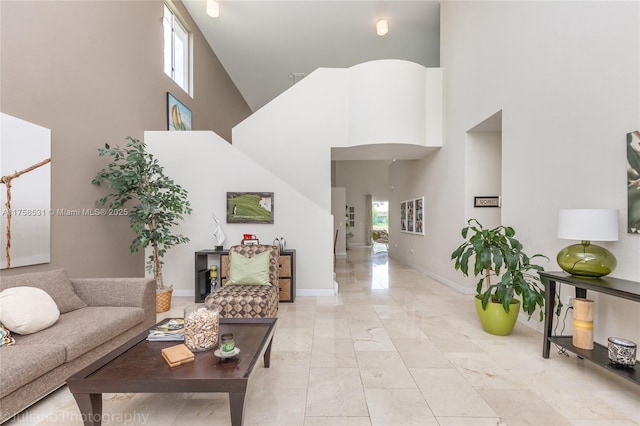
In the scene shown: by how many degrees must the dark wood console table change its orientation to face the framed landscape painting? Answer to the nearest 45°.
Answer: approximately 45° to its right

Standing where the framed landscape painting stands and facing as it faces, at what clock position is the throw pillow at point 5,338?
The throw pillow is roughly at 1 o'clock from the framed landscape painting.

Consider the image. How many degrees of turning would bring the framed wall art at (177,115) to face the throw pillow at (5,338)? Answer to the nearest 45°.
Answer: approximately 45° to its right

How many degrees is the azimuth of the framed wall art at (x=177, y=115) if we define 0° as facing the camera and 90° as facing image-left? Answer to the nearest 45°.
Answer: approximately 315°

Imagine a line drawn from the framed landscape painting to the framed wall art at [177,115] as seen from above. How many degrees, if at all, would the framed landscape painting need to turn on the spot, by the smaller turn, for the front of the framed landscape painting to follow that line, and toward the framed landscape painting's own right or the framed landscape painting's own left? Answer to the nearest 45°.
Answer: approximately 135° to the framed landscape painting's own right

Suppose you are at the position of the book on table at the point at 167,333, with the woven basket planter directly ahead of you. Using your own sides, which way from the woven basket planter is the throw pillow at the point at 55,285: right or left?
left
